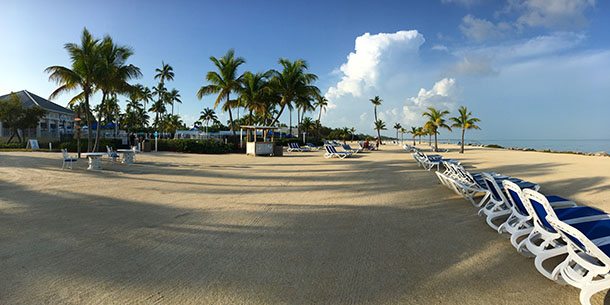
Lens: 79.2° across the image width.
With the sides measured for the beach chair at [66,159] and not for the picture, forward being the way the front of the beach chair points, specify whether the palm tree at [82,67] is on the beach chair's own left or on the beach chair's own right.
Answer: on the beach chair's own left

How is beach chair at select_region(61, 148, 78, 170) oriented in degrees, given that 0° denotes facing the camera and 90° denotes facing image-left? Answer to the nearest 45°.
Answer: approximately 270°

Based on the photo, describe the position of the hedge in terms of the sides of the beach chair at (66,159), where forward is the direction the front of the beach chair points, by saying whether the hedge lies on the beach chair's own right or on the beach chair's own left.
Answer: on the beach chair's own left

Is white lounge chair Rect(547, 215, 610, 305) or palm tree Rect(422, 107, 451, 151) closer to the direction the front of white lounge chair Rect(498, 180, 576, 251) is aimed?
the palm tree
